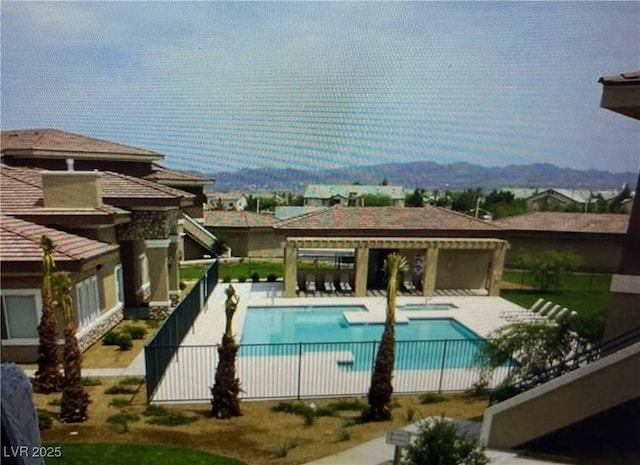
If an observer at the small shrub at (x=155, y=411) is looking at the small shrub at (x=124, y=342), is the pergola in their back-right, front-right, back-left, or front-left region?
front-right

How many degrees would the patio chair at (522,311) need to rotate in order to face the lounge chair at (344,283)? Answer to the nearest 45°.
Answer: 0° — it already faces it

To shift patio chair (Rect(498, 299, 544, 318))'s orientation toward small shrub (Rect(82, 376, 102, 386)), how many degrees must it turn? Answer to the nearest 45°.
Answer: approximately 45° to its left

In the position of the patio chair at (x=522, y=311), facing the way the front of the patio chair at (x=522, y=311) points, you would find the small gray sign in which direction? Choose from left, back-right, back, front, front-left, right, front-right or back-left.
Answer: left

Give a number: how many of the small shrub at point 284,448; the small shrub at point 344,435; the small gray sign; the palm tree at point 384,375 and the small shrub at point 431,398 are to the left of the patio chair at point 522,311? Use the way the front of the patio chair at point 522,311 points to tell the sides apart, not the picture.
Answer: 5

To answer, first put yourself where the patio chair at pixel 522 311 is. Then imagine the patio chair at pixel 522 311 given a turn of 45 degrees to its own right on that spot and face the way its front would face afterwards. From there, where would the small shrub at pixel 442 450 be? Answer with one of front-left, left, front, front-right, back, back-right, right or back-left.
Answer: back-left

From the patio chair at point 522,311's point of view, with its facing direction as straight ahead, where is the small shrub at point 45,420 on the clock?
The small shrub is roughly at 10 o'clock from the patio chair.

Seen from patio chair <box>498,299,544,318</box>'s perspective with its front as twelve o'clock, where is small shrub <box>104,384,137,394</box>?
The small shrub is roughly at 10 o'clock from the patio chair.

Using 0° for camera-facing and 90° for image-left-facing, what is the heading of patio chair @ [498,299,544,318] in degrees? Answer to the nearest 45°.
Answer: approximately 90°

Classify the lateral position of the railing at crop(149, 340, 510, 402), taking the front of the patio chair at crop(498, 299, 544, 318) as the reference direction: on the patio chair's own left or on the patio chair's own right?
on the patio chair's own left

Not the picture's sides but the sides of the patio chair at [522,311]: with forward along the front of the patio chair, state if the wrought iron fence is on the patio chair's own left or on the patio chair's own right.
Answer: on the patio chair's own left

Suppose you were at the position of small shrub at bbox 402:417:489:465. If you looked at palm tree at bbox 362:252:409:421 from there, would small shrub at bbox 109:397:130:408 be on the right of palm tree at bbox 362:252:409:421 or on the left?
left

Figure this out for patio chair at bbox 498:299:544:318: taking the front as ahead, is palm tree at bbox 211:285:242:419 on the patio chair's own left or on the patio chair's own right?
on the patio chair's own left

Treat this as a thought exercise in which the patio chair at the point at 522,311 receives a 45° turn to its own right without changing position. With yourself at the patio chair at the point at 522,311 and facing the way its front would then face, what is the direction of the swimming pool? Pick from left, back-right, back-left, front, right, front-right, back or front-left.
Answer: left

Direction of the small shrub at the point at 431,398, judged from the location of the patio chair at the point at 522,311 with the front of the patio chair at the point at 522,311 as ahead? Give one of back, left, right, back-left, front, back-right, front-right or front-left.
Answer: left
